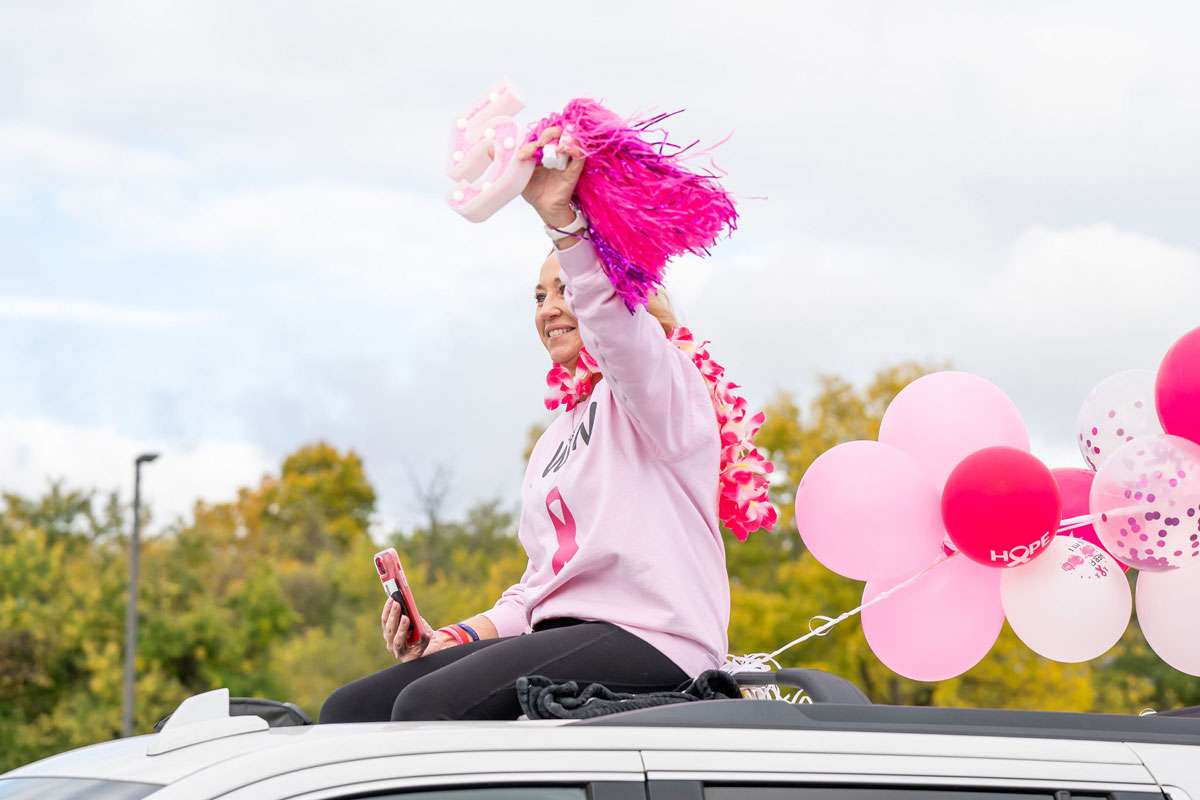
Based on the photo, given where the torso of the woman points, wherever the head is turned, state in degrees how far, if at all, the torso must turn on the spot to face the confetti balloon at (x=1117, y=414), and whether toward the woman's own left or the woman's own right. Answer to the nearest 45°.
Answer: approximately 180°

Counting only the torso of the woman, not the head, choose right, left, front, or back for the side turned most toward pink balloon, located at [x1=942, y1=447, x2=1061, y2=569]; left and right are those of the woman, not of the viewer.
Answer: back

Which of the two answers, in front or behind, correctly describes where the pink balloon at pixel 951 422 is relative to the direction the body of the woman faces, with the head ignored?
behind

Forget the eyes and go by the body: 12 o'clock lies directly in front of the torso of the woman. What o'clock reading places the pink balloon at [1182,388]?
The pink balloon is roughly at 7 o'clock from the woman.

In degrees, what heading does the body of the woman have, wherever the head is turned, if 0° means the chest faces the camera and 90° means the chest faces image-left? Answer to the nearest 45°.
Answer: approximately 45°

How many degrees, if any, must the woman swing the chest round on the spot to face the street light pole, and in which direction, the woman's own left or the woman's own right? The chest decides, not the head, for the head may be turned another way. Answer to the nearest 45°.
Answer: approximately 135° to the woman's own right

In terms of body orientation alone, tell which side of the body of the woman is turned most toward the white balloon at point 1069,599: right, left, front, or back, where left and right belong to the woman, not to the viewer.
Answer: back

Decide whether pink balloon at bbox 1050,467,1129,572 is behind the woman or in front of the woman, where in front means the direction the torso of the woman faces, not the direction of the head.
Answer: behind

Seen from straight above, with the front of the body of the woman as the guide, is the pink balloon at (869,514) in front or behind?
behind
